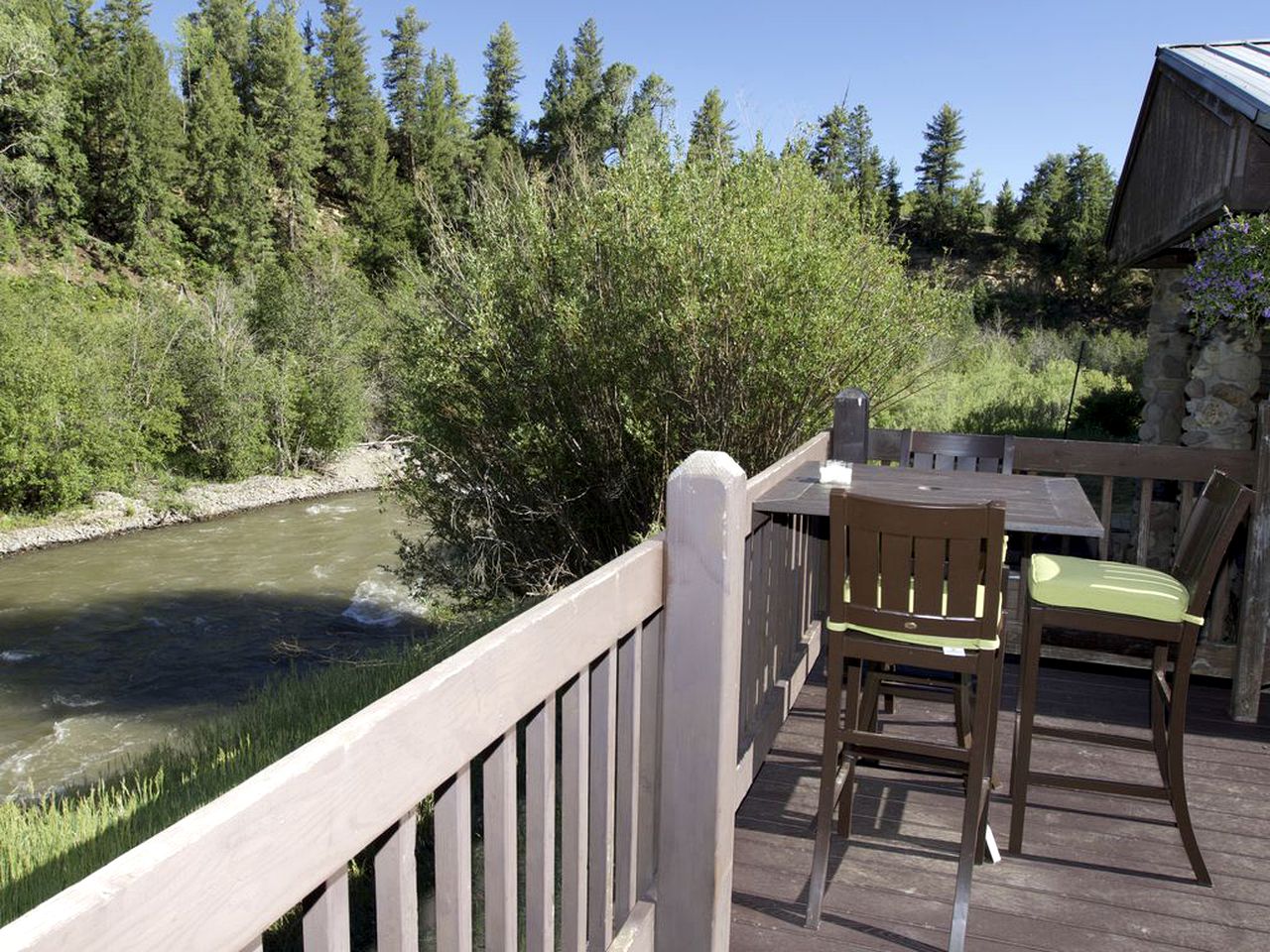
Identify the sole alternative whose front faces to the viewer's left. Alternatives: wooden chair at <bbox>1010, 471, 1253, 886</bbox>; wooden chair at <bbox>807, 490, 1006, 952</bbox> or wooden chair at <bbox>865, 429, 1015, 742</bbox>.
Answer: wooden chair at <bbox>1010, 471, 1253, 886</bbox>

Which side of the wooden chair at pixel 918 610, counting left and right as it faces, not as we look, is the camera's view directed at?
back

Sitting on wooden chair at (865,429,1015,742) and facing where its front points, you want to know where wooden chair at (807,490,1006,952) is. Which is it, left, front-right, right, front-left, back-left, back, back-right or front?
front

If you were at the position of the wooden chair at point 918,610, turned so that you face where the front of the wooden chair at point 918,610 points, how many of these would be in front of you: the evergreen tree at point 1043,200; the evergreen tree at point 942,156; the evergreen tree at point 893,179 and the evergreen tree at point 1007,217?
4

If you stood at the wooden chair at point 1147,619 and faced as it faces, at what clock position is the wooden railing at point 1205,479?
The wooden railing is roughly at 3 o'clock from the wooden chair.

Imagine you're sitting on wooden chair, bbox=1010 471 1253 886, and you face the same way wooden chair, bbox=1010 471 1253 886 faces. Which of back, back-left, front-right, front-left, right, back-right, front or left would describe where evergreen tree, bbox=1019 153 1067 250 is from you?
right

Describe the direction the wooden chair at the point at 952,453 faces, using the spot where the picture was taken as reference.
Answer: facing the viewer

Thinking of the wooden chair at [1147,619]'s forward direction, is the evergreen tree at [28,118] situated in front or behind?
in front

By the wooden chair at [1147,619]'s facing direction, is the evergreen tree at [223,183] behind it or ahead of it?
ahead

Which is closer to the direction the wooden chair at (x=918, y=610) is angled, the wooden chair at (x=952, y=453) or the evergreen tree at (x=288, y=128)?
the wooden chair

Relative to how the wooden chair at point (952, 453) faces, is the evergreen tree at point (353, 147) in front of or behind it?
behind

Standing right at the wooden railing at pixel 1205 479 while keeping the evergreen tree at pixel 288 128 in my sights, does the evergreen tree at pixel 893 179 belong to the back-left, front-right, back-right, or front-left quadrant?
front-right

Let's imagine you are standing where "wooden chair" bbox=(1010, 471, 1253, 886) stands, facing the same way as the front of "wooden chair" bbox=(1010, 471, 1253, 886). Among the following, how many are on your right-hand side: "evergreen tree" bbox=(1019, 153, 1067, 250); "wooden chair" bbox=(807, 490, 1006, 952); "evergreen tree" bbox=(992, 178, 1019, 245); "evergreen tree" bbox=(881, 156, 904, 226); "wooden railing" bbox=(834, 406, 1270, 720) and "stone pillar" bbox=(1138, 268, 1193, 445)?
5

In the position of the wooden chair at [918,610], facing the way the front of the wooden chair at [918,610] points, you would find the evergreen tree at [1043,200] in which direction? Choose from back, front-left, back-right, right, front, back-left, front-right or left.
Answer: front

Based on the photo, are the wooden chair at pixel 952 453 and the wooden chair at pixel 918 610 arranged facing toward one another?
yes

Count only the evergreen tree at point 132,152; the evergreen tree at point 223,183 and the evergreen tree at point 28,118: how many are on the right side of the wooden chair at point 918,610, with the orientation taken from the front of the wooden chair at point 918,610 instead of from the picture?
0

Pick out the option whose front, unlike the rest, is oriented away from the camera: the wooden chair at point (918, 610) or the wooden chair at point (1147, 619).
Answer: the wooden chair at point (918, 610)

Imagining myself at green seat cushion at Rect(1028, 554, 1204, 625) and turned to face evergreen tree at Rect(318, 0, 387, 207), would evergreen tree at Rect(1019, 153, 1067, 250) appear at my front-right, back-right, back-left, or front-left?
front-right

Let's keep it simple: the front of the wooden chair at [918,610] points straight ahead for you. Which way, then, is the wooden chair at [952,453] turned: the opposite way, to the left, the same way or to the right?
the opposite way

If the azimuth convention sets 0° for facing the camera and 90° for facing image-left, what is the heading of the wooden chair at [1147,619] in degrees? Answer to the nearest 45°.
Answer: approximately 90°
